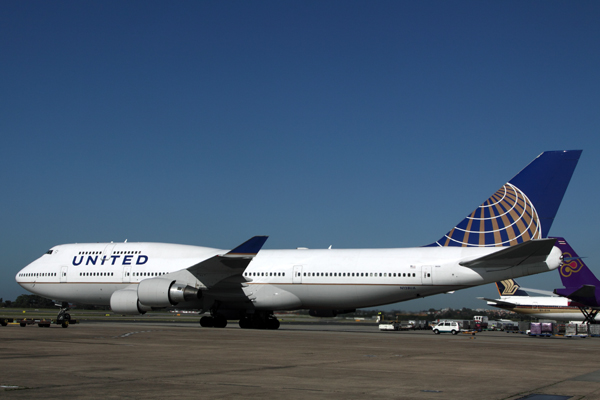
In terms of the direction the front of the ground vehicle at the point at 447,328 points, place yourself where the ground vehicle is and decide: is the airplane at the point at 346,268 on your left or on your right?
on your left

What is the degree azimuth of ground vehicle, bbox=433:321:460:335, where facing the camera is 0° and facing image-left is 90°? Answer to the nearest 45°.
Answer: approximately 90°

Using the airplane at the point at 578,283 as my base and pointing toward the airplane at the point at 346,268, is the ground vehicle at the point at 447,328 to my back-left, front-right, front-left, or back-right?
front-right

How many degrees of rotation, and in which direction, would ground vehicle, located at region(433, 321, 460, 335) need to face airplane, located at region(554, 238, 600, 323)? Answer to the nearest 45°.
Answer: approximately 135° to its right
